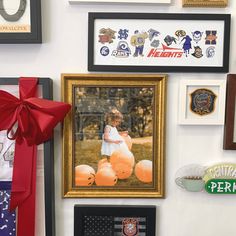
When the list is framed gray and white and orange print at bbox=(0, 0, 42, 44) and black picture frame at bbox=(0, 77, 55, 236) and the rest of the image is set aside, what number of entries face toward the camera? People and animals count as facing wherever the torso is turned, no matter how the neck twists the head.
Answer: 2

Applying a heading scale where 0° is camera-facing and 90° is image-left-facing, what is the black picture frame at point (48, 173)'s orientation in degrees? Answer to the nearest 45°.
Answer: approximately 0°

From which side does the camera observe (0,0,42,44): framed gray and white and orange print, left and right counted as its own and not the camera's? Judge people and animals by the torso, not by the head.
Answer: front
